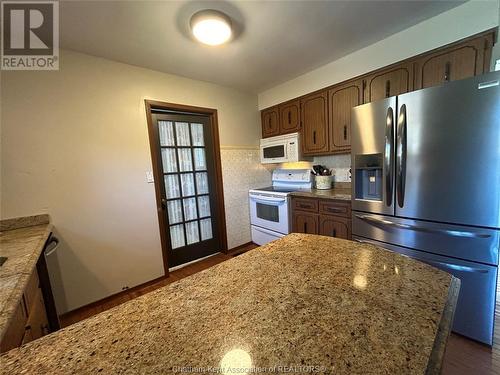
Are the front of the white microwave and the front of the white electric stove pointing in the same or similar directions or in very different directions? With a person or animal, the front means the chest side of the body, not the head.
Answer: same or similar directions

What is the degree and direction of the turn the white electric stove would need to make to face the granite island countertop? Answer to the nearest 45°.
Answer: approximately 45° to its left

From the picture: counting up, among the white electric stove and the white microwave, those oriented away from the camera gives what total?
0

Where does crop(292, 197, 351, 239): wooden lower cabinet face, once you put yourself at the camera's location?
facing the viewer and to the left of the viewer

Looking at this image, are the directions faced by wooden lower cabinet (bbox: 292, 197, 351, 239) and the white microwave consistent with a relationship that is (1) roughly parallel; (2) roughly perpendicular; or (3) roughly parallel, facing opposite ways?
roughly parallel

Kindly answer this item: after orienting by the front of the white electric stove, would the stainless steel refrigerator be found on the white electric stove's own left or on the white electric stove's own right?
on the white electric stove's own left

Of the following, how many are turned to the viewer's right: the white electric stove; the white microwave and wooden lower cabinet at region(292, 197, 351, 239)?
0

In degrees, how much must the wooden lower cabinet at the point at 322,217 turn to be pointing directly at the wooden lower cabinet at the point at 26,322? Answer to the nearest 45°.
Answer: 0° — it already faces it

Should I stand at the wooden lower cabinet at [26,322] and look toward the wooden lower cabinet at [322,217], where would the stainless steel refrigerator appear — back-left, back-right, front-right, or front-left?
front-right

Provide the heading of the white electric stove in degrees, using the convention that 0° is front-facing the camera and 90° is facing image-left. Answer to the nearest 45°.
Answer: approximately 45°

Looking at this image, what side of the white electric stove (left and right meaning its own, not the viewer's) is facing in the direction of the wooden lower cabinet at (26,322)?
front

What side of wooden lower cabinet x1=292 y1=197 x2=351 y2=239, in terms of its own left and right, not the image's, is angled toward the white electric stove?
right

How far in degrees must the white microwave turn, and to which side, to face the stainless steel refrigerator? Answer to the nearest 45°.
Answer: approximately 90° to its left

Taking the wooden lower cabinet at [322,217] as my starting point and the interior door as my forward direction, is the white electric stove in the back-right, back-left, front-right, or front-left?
front-right
